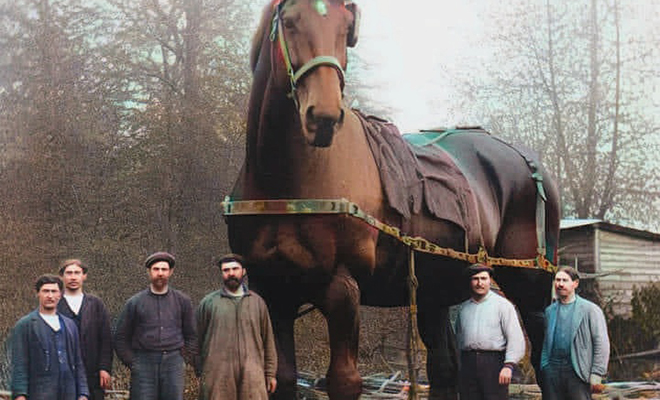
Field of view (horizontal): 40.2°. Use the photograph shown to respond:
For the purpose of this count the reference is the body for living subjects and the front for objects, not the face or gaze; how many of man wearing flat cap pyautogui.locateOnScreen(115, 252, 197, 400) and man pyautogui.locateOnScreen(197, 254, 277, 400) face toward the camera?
2

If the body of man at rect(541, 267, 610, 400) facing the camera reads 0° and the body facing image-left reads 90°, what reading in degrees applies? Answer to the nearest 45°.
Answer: approximately 45°

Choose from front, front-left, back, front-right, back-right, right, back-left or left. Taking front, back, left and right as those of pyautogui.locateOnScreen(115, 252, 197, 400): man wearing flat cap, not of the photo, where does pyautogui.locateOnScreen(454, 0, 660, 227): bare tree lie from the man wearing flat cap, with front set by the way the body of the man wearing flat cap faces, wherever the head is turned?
back-left

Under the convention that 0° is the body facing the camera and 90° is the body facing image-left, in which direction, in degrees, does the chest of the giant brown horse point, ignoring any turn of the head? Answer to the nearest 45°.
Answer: approximately 45°

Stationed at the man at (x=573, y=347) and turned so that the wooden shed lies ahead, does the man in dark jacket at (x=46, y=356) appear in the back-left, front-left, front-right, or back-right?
back-left
